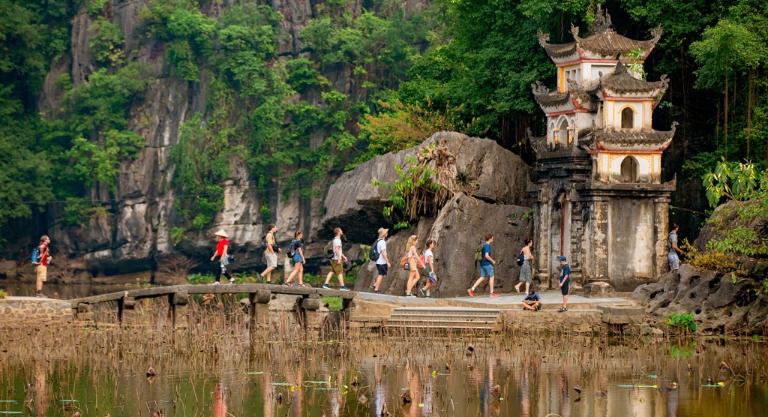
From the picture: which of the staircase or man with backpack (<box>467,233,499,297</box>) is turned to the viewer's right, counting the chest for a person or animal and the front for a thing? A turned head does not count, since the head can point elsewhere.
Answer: the man with backpack

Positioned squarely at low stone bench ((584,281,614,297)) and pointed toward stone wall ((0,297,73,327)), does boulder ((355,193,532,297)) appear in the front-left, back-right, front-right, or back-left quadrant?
front-right

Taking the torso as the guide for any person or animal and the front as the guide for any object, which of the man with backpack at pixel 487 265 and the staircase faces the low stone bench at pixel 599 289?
the man with backpack

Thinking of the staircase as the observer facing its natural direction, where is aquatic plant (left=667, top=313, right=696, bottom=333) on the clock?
The aquatic plant is roughly at 9 o'clock from the staircase.

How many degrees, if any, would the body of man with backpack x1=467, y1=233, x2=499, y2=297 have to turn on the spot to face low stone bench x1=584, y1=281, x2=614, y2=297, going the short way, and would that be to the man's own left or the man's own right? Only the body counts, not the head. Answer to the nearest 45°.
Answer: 0° — they already face it

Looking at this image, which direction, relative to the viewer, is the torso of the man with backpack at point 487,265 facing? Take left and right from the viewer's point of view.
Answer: facing to the right of the viewer

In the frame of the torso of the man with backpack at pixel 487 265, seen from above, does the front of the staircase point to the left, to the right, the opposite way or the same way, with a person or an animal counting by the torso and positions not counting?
to the right

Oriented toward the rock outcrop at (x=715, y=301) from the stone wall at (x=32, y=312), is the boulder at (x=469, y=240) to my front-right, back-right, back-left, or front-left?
front-left

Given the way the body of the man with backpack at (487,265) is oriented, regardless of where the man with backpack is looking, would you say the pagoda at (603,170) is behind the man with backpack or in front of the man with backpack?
in front

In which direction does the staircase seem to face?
toward the camera

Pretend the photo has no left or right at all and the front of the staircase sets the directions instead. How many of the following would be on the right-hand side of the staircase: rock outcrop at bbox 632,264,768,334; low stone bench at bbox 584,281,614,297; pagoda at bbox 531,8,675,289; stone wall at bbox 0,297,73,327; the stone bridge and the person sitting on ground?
2

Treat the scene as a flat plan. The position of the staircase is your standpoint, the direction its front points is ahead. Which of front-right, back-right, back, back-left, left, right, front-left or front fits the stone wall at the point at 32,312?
right

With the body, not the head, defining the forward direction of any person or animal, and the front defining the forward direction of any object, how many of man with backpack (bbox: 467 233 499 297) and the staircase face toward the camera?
1

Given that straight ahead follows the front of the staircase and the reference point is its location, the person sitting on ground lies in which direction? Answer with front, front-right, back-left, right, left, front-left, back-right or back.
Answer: left
